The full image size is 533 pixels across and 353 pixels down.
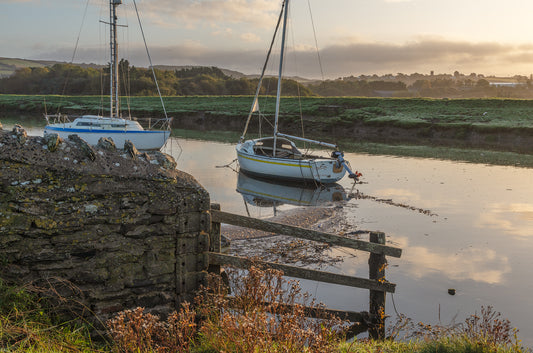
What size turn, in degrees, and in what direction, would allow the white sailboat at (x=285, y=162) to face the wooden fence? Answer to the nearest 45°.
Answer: approximately 135° to its left

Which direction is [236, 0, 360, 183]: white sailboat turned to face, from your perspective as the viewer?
facing away from the viewer and to the left of the viewer
